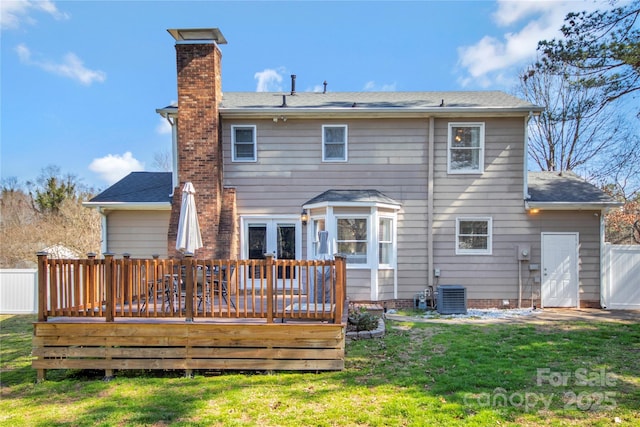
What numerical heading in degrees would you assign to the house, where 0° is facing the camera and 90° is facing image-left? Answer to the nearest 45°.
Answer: approximately 180°

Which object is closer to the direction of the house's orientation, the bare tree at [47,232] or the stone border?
the bare tree

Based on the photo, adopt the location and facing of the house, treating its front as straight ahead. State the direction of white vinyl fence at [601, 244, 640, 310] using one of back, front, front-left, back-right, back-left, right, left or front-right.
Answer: right

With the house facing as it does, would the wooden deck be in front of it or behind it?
behind
